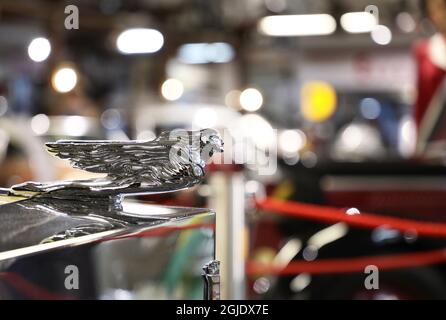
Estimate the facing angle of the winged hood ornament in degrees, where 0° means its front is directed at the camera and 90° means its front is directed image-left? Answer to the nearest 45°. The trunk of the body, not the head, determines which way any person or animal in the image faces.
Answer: approximately 270°

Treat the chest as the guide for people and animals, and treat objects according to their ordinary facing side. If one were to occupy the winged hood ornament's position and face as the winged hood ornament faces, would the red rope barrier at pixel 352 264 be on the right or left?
on its left

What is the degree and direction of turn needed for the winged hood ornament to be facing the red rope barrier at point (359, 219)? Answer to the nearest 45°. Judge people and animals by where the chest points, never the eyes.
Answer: approximately 45° to its left

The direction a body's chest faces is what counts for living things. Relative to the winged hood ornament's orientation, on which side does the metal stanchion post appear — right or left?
on its left
